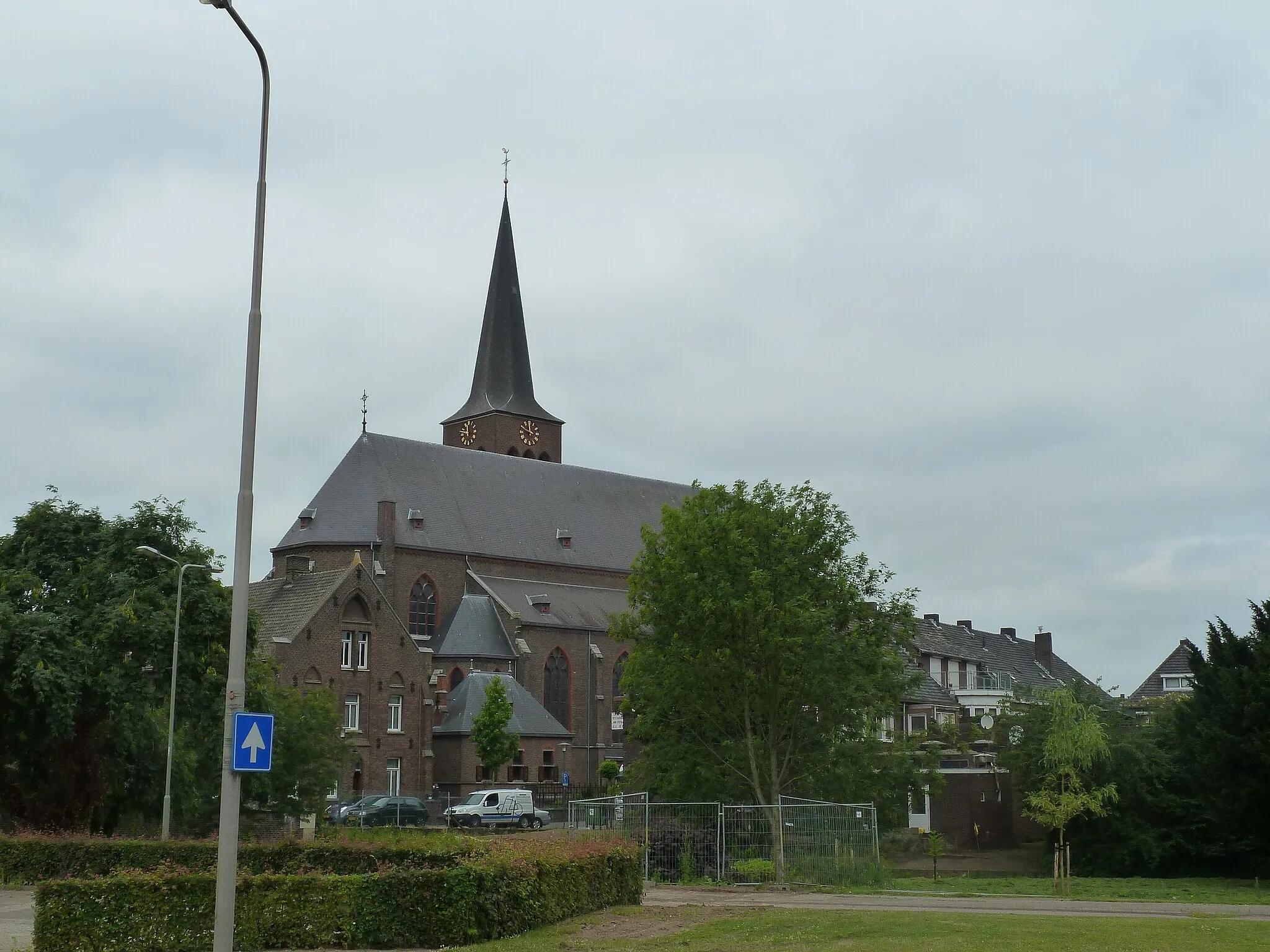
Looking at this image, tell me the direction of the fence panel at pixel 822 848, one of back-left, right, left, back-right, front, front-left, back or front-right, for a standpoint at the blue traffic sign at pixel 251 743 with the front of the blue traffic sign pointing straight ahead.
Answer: back-left

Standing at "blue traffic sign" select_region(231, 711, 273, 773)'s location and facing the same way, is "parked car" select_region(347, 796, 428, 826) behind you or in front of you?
behind

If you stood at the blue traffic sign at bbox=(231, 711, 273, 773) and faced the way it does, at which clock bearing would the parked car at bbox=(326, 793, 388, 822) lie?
The parked car is roughly at 6 o'clock from the blue traffic sign.

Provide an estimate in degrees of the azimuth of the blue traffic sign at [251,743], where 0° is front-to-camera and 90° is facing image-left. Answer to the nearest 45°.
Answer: approximately 0°

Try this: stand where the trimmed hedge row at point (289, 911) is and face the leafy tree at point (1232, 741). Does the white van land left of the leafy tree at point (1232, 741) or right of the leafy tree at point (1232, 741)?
left

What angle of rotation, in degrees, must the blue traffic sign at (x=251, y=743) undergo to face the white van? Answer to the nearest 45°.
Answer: approximately 180°

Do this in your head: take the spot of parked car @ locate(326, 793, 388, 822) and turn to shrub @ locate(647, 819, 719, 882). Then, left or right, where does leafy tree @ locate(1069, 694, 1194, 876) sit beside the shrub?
left

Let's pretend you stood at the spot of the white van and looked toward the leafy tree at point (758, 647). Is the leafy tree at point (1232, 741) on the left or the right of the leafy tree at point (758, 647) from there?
left

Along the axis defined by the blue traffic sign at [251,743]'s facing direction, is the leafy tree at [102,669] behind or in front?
behind

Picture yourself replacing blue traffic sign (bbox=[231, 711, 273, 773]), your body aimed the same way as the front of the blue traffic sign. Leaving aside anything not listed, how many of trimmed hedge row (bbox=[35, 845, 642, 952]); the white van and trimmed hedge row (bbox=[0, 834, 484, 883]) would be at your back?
3

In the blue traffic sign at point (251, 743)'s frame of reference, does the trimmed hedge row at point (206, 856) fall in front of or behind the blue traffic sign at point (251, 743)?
behind
